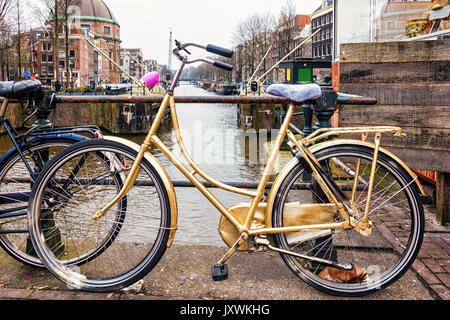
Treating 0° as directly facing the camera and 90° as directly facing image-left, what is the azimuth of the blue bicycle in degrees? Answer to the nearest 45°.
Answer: approximately 90°

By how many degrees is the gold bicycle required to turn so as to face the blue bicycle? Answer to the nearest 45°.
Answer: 0° — it already faces it

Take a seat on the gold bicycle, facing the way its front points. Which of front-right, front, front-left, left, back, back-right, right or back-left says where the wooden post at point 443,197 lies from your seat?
back-right

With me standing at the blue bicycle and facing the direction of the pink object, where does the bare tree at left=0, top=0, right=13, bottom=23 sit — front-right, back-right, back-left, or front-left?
back-left

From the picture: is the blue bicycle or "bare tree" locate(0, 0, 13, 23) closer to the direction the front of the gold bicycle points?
the blue bicycle

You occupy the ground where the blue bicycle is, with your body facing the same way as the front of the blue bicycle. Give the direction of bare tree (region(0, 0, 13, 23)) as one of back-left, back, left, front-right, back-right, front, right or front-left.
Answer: right

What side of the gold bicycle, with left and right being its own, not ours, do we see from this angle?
left
